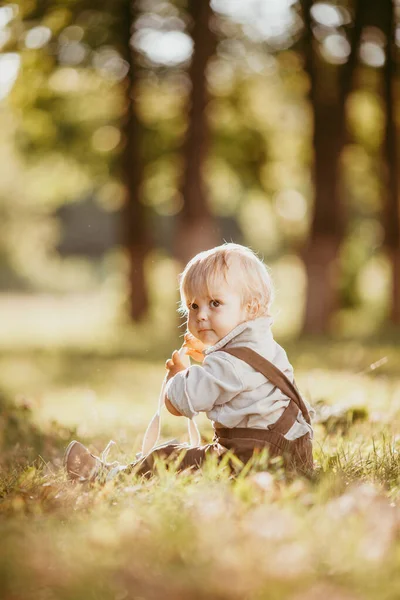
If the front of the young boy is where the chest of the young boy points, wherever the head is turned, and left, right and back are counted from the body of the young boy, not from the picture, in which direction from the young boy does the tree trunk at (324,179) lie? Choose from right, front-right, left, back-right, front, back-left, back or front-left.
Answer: right

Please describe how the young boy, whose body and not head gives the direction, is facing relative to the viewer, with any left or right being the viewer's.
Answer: facing to the left of the viewer

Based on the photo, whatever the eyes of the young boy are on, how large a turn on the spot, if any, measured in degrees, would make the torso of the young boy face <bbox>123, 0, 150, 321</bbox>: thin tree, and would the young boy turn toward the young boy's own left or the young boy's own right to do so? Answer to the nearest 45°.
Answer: approximately 90° to the young boy's own right

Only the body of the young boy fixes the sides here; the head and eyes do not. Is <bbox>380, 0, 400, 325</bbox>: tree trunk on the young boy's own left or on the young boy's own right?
on the young boy's own right

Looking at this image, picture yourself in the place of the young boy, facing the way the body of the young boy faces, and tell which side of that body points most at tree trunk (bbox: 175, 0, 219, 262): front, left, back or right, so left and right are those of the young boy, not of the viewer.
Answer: right
